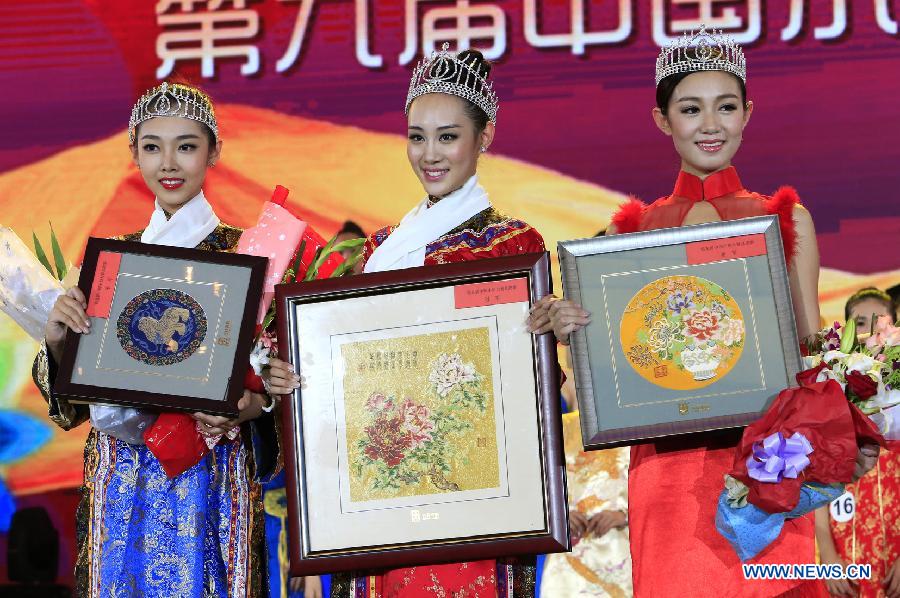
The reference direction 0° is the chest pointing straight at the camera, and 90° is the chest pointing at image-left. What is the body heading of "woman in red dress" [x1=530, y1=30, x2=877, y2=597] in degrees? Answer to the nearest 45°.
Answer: approximately 0°

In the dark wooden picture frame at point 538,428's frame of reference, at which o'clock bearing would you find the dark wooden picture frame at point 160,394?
the dark wooden picture frame at point 160,394 is roughly at 3 o'clock from the dark wooden picture frame at point 538,428.

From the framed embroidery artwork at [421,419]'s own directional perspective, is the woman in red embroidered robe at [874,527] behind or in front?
behind

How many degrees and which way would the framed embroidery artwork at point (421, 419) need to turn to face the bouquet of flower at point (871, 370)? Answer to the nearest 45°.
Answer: approximately 90° to its left

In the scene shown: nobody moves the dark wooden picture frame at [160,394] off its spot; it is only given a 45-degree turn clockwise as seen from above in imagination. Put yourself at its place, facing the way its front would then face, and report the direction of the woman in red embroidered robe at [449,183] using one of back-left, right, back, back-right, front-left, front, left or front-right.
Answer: back-left

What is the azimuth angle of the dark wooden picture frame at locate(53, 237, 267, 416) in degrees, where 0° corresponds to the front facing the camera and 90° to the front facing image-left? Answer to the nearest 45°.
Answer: approximately 0°

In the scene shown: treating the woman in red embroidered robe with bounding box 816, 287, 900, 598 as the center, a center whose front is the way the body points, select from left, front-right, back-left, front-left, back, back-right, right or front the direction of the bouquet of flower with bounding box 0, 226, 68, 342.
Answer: front-right

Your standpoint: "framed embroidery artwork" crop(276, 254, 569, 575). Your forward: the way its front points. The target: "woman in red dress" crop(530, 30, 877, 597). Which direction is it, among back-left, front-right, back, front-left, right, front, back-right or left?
left

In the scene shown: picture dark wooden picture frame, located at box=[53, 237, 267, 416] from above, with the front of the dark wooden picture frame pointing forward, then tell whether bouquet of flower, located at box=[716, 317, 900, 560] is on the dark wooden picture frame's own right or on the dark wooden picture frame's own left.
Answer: on the dark wooden picture frame's own left
